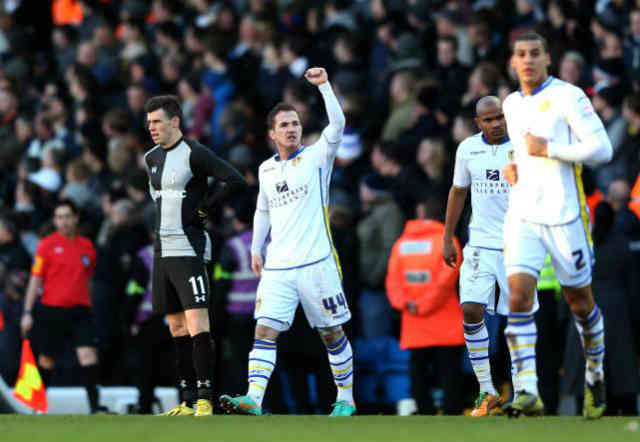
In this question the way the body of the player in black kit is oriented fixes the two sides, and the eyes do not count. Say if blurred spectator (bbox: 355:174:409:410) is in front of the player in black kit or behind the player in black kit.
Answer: behind

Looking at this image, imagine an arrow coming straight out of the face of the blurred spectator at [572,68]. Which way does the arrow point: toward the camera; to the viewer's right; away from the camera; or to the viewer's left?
toward the camera

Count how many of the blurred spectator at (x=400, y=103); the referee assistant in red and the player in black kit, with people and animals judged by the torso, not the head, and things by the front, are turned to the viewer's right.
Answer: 0

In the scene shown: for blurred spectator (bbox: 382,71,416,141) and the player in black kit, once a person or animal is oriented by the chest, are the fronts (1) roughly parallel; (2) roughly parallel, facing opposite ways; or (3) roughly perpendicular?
roughly parallel

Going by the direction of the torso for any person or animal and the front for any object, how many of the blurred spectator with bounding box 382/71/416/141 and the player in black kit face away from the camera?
0

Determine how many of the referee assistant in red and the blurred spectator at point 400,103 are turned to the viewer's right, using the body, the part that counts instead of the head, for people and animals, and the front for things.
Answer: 0

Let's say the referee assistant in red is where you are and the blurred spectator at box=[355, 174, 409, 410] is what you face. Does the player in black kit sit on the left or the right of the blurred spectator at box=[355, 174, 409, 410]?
right

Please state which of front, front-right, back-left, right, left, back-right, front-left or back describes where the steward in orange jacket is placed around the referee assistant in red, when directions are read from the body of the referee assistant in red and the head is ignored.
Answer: front-left

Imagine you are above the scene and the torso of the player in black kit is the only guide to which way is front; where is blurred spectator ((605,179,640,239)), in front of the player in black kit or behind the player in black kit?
behind

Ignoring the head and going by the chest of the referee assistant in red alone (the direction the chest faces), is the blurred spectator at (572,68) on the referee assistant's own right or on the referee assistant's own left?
on the referee assistant's own left

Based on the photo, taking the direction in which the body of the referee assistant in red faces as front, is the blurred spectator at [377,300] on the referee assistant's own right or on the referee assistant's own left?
on the referee assistant's own left

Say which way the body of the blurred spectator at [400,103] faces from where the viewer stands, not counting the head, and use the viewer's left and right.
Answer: facing the viewer and to the left of the viewer

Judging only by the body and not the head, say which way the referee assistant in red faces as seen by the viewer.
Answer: toward the camera
